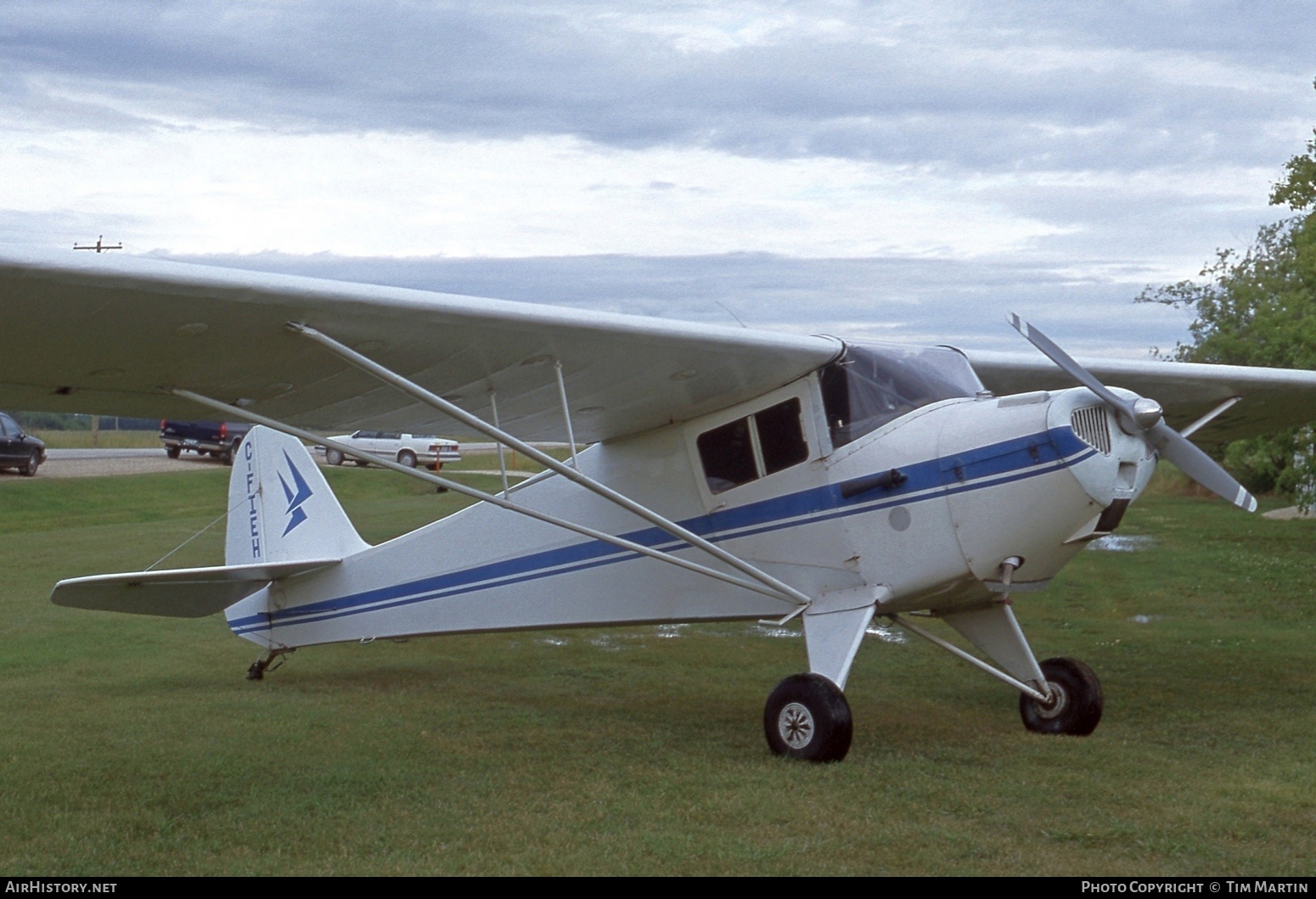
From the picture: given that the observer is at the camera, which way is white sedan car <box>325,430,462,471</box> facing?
facing away from the viewer and to the left of the viewer

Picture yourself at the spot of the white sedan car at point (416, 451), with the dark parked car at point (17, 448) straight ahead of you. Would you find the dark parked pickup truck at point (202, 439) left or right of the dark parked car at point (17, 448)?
right

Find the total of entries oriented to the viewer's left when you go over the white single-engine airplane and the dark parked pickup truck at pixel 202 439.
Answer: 0

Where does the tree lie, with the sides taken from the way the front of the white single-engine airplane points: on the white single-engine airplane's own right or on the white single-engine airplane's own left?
on the white single-engine airplane's own left

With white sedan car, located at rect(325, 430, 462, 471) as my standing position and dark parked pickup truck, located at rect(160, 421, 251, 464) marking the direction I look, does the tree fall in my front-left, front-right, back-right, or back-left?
back-left

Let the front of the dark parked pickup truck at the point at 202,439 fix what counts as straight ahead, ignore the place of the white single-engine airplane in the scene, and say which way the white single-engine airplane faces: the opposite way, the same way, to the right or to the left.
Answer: to the right

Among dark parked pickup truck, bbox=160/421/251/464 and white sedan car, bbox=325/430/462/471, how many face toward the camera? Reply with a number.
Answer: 0

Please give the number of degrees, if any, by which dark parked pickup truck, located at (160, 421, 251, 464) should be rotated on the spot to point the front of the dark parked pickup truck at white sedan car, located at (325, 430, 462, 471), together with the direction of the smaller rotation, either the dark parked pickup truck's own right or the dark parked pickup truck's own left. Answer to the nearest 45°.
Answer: approximately 45° to the dark parked pickup truck's own right

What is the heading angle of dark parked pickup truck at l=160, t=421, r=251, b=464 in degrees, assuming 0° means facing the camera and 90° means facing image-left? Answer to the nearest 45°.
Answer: approximately 225°

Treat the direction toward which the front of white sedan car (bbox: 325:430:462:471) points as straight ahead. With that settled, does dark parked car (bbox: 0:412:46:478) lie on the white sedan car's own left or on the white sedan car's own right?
on the white sedan car's own left

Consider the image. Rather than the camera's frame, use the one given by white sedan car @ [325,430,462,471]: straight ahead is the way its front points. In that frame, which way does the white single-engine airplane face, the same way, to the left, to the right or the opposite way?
the opposite way
